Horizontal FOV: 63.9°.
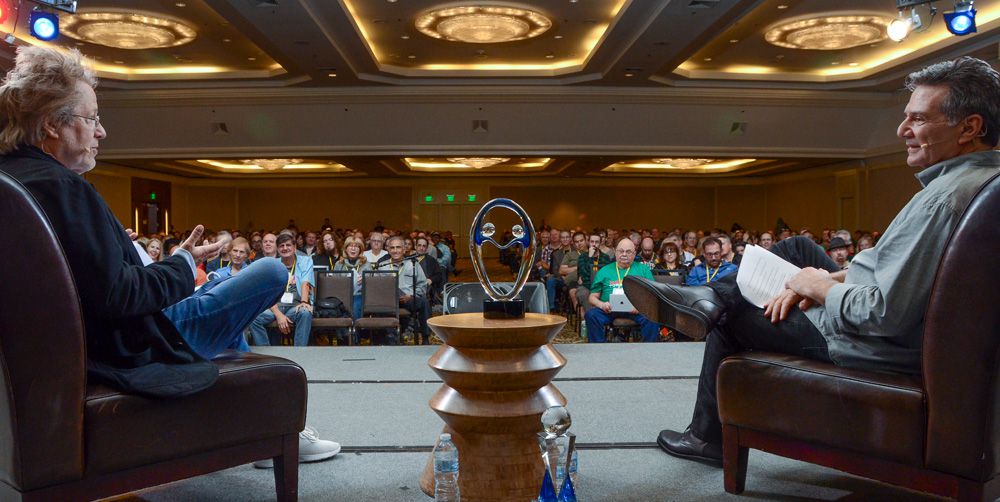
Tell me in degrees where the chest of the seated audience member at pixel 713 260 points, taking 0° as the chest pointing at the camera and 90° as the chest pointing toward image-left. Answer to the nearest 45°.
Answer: approximately 0°

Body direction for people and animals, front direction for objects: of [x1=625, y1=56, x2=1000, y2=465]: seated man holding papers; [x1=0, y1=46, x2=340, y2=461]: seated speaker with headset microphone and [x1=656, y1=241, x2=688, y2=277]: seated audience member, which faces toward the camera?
[x1=656, y1=241, x2=688, y2=277]: seated audience member

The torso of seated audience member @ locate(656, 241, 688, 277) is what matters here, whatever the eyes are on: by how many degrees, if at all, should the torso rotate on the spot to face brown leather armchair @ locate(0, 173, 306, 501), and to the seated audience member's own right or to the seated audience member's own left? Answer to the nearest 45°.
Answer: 0° — they already face it

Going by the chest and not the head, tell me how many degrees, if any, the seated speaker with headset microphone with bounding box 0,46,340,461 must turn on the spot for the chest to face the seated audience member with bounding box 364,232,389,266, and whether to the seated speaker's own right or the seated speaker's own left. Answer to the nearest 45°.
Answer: approximately 90° to the seated speaker's own left

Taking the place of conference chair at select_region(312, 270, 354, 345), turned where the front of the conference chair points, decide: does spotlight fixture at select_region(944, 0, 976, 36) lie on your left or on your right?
on your left

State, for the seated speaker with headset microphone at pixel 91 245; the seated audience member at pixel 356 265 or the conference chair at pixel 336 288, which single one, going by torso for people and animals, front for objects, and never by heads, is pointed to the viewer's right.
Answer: the seated speaker with headset microphone at pixel 91 245

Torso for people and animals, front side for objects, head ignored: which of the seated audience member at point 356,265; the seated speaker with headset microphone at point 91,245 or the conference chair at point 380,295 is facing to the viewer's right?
the seated speaker with headset microphone at point 91,245

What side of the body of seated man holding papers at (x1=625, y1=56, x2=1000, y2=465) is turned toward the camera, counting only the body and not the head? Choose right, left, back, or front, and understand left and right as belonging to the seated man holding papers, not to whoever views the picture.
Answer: left

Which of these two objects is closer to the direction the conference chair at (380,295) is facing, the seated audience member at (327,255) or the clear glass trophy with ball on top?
the clear glass trophy with ball on top

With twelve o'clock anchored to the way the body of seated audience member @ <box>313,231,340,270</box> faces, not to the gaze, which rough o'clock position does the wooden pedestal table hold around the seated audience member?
The wooden pedestal table is roughly at 12 o'clock from the seated audience member.

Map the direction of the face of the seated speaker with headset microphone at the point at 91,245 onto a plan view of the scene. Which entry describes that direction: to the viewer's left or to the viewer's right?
to the viewer's right

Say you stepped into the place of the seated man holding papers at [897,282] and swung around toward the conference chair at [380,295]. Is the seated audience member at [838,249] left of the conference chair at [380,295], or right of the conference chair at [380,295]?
right

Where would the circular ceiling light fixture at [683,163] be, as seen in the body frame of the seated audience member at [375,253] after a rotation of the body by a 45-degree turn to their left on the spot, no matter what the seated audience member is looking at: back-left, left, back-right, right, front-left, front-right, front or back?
left

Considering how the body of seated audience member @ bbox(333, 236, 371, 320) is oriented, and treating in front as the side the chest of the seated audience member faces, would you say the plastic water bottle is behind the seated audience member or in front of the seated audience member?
in front

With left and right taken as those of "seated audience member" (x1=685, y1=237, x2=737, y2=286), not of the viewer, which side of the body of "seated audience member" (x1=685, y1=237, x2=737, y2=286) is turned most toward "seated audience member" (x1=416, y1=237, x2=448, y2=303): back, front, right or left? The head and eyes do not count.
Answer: right

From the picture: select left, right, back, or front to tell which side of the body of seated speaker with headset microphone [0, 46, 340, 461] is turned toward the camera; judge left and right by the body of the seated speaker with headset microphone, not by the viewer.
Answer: right
